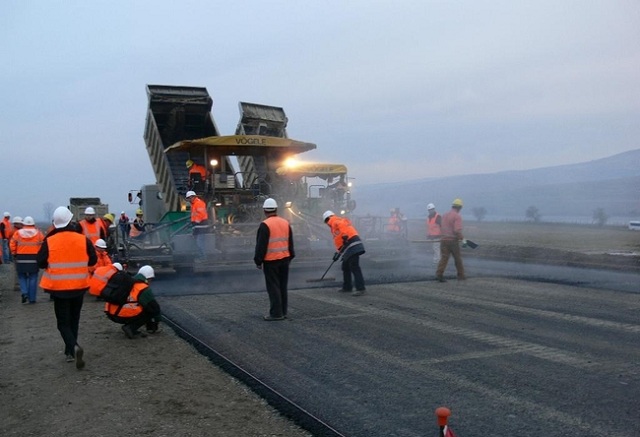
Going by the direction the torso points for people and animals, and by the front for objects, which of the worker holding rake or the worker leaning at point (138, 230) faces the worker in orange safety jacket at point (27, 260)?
the worker holding rake

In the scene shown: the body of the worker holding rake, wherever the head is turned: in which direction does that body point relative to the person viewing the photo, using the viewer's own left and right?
facing to the left of the viewer

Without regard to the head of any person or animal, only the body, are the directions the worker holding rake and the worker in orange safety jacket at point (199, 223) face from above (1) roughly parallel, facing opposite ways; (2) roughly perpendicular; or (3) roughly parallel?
roughly parallel

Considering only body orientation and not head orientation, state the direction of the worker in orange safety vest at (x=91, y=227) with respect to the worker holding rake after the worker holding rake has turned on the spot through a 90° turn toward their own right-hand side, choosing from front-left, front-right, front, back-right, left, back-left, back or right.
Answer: left

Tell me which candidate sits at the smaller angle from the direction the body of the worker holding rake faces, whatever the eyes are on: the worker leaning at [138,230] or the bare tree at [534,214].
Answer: the worker leaning

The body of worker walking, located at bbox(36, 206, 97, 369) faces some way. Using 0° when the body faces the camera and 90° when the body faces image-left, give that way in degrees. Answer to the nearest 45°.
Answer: approximately 180°

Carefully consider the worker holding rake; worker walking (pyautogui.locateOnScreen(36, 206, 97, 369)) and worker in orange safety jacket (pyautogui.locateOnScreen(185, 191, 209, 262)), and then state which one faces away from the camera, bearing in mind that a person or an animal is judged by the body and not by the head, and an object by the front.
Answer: the worker walking

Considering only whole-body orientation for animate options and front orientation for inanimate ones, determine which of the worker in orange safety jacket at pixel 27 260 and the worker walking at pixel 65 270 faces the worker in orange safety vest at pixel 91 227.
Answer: the worker walking

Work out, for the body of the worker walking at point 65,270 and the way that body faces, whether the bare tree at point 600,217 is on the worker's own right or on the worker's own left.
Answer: on the worker's own right
